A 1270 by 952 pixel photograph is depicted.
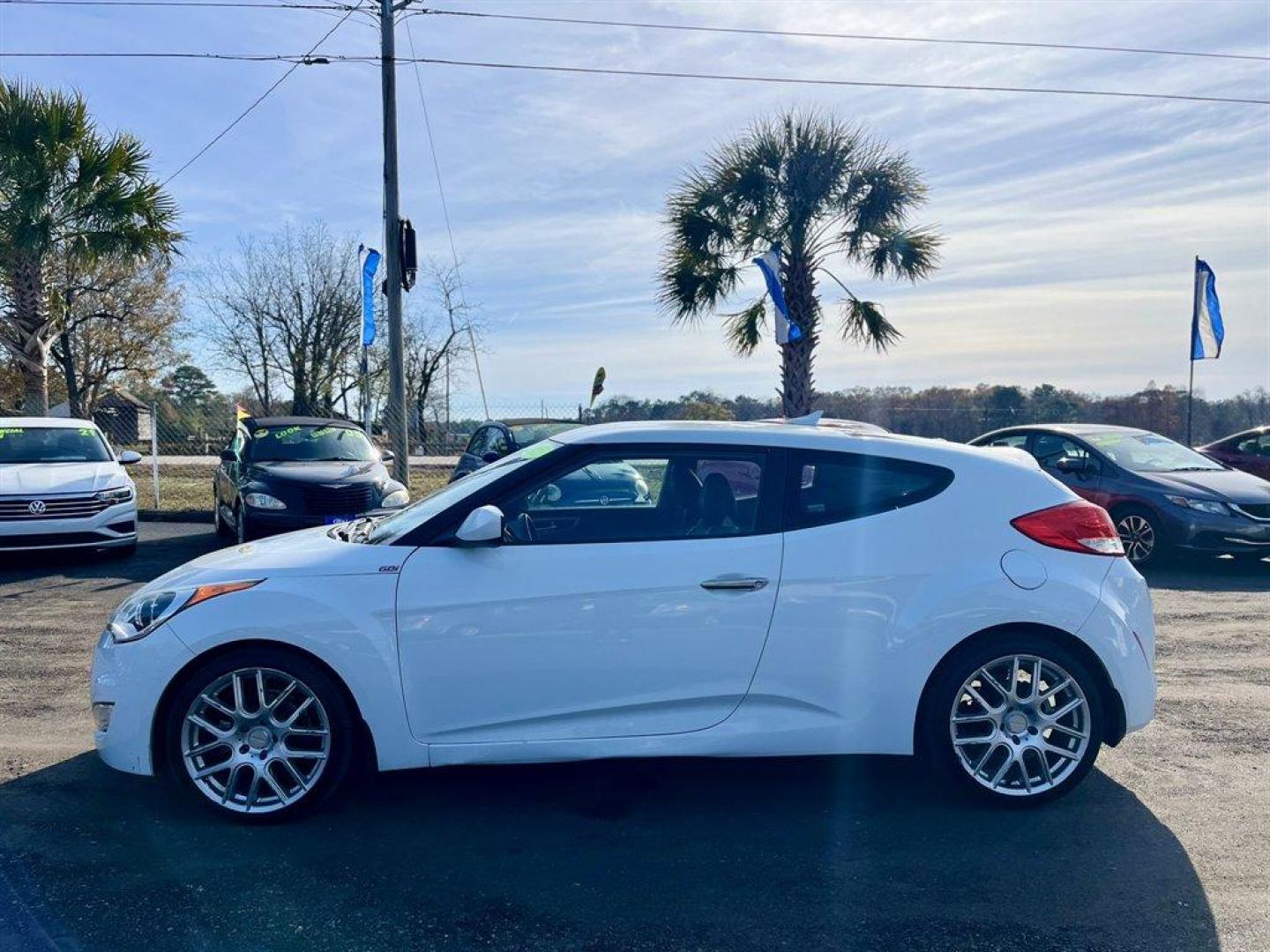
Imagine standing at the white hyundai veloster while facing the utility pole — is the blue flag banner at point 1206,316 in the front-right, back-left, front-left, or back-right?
front-right

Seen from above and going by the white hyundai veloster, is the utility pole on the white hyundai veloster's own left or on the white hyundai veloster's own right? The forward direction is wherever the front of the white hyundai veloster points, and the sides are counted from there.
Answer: on the white hyundai veloster's own right

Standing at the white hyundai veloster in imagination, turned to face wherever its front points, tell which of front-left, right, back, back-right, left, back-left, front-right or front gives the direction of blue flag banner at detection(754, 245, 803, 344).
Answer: right

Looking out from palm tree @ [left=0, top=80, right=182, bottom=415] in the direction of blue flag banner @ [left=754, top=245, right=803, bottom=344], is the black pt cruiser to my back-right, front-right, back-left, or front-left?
front-right

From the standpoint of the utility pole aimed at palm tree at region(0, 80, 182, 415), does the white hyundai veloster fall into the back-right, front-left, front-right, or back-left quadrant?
back-left

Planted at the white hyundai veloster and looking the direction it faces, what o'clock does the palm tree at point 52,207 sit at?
The palm tree is roughly at 2 o'clock from the white hyundai veloster.

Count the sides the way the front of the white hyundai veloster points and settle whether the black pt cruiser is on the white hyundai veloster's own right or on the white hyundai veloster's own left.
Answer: on the white hyundai veloster's own right

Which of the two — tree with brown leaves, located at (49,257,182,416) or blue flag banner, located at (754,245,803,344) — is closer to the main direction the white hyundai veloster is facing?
the tree with brown leaves

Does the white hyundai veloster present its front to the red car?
no

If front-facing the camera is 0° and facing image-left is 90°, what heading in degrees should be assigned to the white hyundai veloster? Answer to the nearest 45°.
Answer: approximately 90°
